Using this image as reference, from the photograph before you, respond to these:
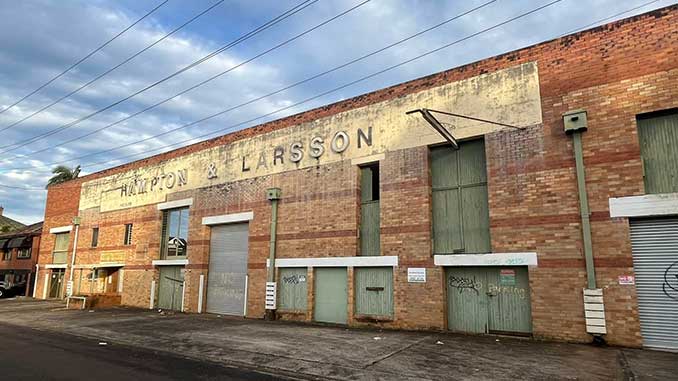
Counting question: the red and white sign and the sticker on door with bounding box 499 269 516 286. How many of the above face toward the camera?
2

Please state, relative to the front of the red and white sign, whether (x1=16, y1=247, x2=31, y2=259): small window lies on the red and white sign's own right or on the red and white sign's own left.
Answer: on the red and white sign's own right

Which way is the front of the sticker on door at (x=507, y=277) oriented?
toward the camera

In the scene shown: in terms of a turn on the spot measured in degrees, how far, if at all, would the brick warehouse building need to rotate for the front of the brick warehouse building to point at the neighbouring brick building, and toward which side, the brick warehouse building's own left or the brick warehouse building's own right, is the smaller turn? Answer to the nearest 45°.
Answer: approximately 90° to the brick warehouse building's own right

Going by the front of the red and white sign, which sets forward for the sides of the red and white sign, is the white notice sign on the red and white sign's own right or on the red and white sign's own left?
on the red and white sign's own right

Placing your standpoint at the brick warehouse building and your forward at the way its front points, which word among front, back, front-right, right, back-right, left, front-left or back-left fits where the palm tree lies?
right

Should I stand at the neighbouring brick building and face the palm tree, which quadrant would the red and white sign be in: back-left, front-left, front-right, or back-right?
back-right

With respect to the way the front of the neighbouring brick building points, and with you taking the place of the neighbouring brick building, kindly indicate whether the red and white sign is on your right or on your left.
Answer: on your left

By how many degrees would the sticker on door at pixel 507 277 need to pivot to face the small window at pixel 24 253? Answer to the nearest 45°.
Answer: approximately 90° to its right

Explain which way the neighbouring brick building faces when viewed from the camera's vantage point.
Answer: facing the viewer and to the left of the viewer

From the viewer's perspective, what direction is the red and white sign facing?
toward the camera
